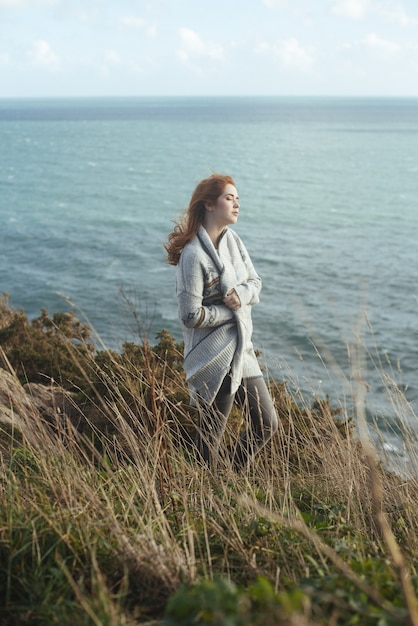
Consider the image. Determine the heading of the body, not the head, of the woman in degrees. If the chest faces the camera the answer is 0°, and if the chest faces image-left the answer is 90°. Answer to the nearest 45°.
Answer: approximately 315°
